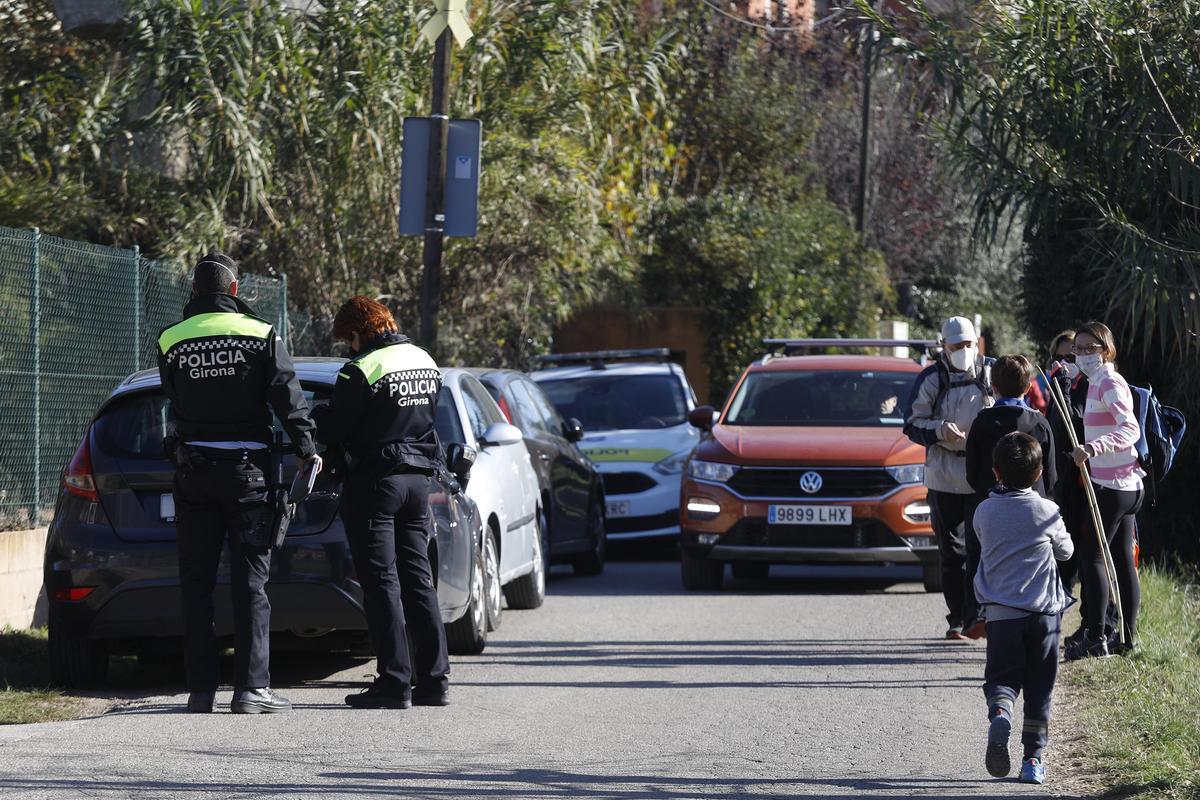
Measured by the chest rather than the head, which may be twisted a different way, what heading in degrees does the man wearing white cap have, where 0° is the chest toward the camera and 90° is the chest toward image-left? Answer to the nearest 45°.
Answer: approximately 0°

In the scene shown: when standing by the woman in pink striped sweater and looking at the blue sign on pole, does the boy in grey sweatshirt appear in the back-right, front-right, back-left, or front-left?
back-left

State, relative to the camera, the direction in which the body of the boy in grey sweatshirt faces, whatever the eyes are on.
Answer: away from the camera

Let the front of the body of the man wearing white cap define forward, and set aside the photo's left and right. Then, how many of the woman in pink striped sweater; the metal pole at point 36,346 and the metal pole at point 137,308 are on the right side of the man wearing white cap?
2

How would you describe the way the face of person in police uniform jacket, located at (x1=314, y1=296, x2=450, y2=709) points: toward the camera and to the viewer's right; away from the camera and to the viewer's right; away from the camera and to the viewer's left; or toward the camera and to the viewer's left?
away from the camera and to the viewer's left

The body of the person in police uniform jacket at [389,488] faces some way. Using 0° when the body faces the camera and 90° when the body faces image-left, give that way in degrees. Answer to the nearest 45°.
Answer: approximately 135°

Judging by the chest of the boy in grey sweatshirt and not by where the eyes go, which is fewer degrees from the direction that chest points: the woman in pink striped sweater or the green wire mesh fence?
the woman in pink striped sweater

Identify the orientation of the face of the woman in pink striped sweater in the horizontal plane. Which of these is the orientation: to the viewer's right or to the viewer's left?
to the viewer's left

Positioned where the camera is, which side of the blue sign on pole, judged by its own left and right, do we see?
back

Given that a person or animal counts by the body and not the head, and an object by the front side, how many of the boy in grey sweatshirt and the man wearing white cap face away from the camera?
1
